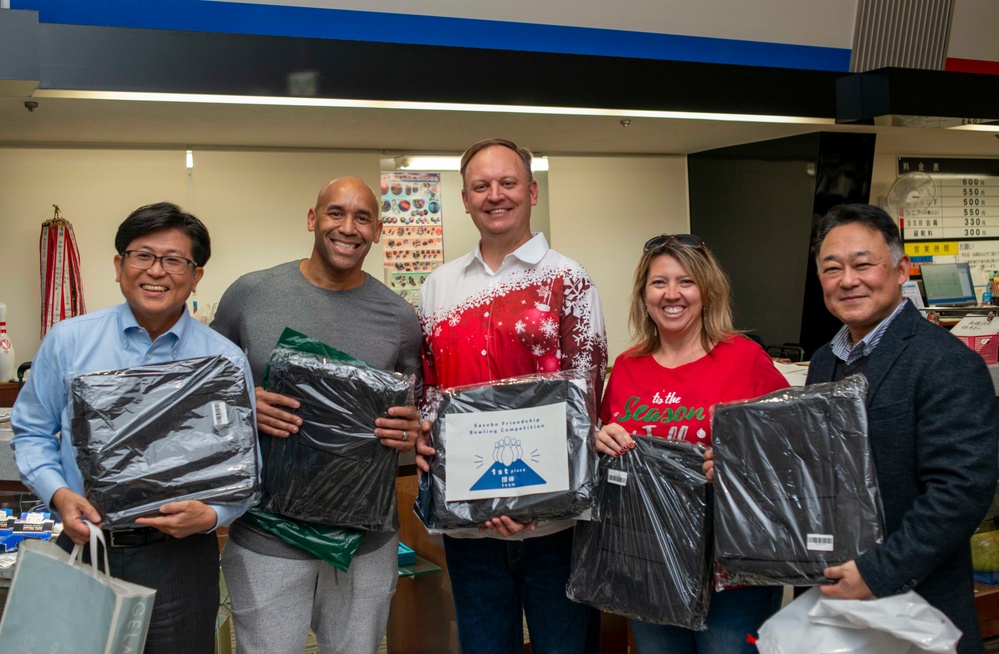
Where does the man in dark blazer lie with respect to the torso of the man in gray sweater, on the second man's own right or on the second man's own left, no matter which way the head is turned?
on the second man's own left

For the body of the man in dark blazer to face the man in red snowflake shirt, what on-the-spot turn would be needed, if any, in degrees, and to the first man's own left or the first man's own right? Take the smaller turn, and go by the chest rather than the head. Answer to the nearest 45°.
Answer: approximately 45° to the first man's own right

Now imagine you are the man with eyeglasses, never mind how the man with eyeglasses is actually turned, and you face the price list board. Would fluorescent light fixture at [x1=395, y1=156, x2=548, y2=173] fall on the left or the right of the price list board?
left

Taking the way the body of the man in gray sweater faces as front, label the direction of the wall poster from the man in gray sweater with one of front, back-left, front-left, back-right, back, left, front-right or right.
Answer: back

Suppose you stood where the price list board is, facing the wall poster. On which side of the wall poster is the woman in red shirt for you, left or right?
left

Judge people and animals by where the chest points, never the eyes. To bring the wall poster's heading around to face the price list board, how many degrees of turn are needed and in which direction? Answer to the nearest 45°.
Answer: approximately 90° to its left

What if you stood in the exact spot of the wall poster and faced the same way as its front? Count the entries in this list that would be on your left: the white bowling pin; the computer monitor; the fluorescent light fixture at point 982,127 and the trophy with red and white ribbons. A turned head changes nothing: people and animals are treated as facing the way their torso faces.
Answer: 2

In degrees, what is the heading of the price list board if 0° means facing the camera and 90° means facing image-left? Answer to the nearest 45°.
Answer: approximately 0°

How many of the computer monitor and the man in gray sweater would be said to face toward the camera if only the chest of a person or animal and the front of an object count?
2
